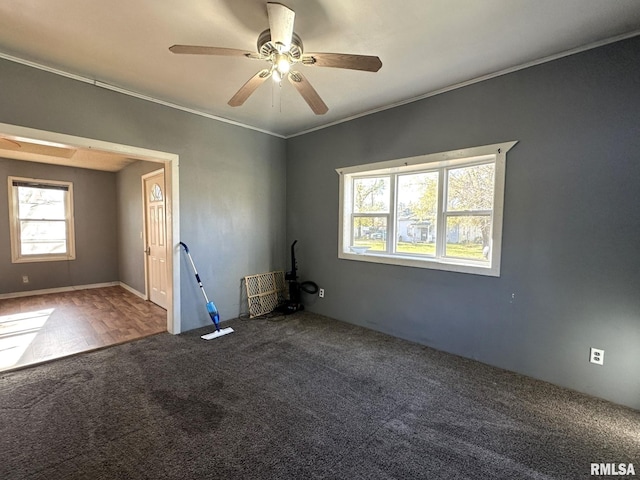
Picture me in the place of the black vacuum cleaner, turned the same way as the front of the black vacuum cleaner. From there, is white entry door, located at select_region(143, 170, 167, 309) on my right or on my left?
on my right

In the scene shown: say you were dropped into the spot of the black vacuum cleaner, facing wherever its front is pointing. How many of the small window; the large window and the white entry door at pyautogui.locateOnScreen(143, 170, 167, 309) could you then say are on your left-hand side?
1

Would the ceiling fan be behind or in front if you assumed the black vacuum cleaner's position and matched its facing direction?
in front

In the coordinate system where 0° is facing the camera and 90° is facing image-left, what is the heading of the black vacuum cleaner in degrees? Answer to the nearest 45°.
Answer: approximately 45°

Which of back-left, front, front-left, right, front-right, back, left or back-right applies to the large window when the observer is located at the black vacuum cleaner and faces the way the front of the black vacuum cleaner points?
left

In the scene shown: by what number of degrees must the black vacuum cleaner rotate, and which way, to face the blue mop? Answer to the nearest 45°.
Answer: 0° — it already faces it

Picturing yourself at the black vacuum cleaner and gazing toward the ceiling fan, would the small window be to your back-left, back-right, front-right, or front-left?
back-right

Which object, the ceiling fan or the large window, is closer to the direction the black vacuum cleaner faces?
the ceiling fan
